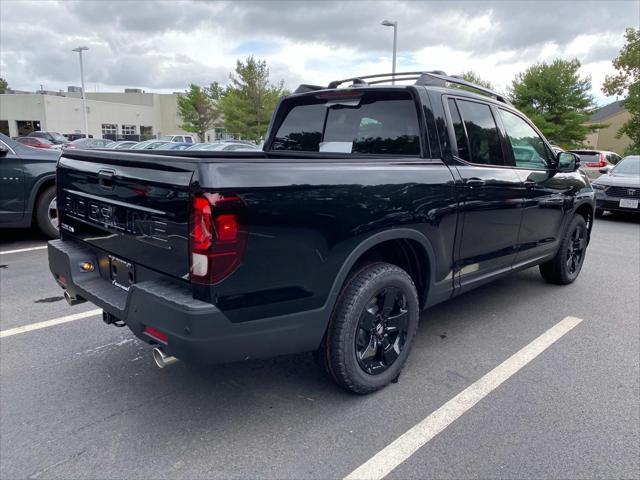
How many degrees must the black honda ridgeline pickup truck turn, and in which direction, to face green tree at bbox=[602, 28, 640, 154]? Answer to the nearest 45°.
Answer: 0° — it already faces it

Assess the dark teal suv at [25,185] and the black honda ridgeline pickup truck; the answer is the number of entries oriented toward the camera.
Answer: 0

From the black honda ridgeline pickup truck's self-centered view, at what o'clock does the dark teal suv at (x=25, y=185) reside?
The dark teal suv is roughly at 9 o'clock from the black honda ridgeline pickup truck.

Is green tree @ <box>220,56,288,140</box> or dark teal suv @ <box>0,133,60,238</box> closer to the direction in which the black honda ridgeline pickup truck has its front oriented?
the green tree

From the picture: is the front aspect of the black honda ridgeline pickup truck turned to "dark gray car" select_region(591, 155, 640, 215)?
yes

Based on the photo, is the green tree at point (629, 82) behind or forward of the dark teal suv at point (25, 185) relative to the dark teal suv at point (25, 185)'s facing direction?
forward

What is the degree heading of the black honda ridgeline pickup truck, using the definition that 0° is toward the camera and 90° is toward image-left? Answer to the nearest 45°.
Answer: approximately 225°

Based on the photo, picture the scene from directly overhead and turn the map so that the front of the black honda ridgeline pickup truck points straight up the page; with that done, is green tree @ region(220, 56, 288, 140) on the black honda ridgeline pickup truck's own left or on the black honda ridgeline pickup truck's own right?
on the black honda ridgeline pickup truck's own left

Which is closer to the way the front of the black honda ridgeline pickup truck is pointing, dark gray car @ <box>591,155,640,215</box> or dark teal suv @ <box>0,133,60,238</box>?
the dark gray car

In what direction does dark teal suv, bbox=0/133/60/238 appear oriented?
to the viewer's right
